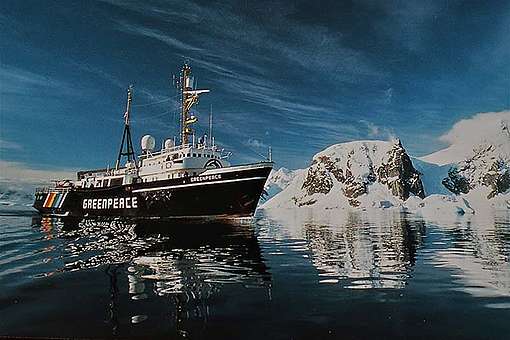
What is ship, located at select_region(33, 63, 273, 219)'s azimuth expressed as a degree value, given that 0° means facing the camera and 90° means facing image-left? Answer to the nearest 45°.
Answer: approximately 315°
